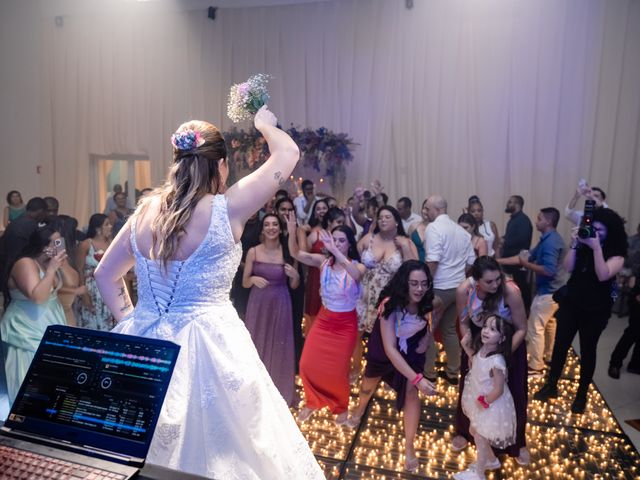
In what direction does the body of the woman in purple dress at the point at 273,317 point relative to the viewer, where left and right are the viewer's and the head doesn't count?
facing the viewer

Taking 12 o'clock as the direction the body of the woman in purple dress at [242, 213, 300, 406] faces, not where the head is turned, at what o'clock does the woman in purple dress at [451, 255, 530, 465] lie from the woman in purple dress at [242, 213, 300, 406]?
the woman in purple dress at [451, 255, 530, 465] is roughly at 10 o'clock from the woman in purple dress at [242, 213, 300, 406].

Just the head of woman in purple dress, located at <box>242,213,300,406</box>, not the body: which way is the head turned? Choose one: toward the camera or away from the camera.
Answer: toward the camera

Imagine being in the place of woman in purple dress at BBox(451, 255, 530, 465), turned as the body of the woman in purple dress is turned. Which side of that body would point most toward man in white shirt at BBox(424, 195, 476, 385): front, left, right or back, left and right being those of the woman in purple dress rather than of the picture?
back

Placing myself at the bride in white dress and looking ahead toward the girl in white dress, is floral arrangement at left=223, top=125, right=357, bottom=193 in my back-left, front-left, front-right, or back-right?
front-left

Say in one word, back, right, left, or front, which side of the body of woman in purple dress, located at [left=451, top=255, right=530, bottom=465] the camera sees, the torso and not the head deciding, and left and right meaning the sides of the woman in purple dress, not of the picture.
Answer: front

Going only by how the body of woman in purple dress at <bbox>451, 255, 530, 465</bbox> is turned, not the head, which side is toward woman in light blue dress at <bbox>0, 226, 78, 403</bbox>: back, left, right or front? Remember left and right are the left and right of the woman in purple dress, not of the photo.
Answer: right

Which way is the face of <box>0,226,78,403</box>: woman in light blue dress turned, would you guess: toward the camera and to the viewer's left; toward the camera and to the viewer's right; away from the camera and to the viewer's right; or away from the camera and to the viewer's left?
toward the camera and to the viewer's right

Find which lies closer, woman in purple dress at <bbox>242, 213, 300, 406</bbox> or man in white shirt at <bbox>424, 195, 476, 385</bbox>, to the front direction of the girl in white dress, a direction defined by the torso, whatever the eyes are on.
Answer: the woman in purple dress

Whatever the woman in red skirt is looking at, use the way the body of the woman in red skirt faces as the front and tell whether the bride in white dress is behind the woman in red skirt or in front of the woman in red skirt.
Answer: in front

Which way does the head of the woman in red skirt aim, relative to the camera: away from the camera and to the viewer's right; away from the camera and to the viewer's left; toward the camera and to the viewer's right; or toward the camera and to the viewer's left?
toward the camera and to the viewer's left

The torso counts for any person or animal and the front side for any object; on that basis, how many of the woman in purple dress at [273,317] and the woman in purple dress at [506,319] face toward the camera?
2

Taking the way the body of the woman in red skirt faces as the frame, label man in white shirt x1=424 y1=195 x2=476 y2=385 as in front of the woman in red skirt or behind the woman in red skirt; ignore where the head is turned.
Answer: behind

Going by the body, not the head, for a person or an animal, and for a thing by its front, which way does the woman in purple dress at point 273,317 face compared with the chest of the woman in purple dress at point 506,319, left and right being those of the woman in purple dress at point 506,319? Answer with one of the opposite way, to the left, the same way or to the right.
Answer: the same way

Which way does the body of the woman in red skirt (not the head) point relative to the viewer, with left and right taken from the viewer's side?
facing the viewer and to the left of the viewer
